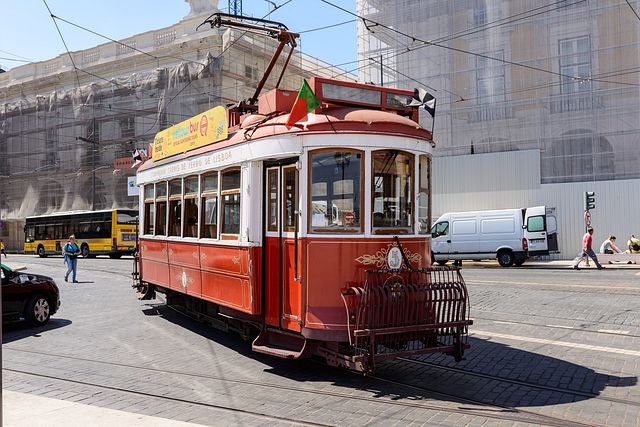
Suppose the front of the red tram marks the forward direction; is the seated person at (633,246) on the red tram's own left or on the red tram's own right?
on the red tram's own left

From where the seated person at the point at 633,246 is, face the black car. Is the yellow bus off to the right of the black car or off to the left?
right

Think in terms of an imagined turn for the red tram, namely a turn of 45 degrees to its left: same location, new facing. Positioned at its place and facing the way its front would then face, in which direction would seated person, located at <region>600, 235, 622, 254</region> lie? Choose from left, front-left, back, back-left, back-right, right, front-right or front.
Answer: front-left

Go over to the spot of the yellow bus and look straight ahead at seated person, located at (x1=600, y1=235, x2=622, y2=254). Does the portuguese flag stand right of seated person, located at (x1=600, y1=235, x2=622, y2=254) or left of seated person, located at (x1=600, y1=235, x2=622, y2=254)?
right

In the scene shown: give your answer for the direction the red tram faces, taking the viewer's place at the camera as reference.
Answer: facing the viewer and to the right of the viewer

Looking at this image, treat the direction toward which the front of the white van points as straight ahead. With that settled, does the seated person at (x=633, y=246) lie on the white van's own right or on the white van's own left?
on the white van's own right

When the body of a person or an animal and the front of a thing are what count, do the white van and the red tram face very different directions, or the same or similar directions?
very different directions

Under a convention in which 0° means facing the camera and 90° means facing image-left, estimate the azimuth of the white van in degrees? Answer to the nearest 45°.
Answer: approximately 135°

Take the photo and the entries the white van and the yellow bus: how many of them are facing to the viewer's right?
0

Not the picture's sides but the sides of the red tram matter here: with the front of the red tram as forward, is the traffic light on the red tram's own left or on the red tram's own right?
on the red tram's own left

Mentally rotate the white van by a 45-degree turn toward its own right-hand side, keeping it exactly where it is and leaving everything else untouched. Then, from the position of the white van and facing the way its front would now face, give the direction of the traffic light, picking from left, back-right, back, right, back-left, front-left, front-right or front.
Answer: right

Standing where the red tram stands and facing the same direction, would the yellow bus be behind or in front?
behind

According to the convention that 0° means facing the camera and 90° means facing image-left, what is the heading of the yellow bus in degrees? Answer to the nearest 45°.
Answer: approximately 135°

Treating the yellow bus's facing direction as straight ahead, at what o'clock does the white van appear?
The white van is roughly at 6 o'clock from the yellow bus.
